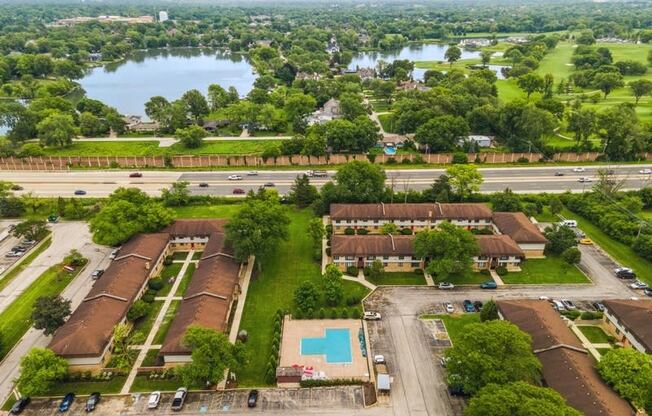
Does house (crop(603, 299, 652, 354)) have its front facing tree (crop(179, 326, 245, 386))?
yes

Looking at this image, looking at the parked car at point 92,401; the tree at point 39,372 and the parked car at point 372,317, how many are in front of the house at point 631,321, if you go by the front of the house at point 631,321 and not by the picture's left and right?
3

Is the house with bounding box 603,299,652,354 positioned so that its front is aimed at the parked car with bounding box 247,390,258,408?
yes

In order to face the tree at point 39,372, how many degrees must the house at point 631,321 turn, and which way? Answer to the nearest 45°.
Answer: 0° — it already faces it

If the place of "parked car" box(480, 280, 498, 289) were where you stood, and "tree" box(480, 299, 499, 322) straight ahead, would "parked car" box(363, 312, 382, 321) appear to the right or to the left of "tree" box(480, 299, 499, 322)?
right

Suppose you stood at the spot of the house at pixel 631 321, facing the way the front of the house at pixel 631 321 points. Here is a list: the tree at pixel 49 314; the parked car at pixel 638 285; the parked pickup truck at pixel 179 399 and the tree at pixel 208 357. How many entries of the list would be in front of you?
3

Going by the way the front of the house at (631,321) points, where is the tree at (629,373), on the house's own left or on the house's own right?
on the house's own left

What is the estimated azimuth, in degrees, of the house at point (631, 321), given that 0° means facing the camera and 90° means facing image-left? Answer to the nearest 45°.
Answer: approximately 45°

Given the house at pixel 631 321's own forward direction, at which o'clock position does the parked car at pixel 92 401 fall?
The parked car is roughly at 12 o'clock from the house.
